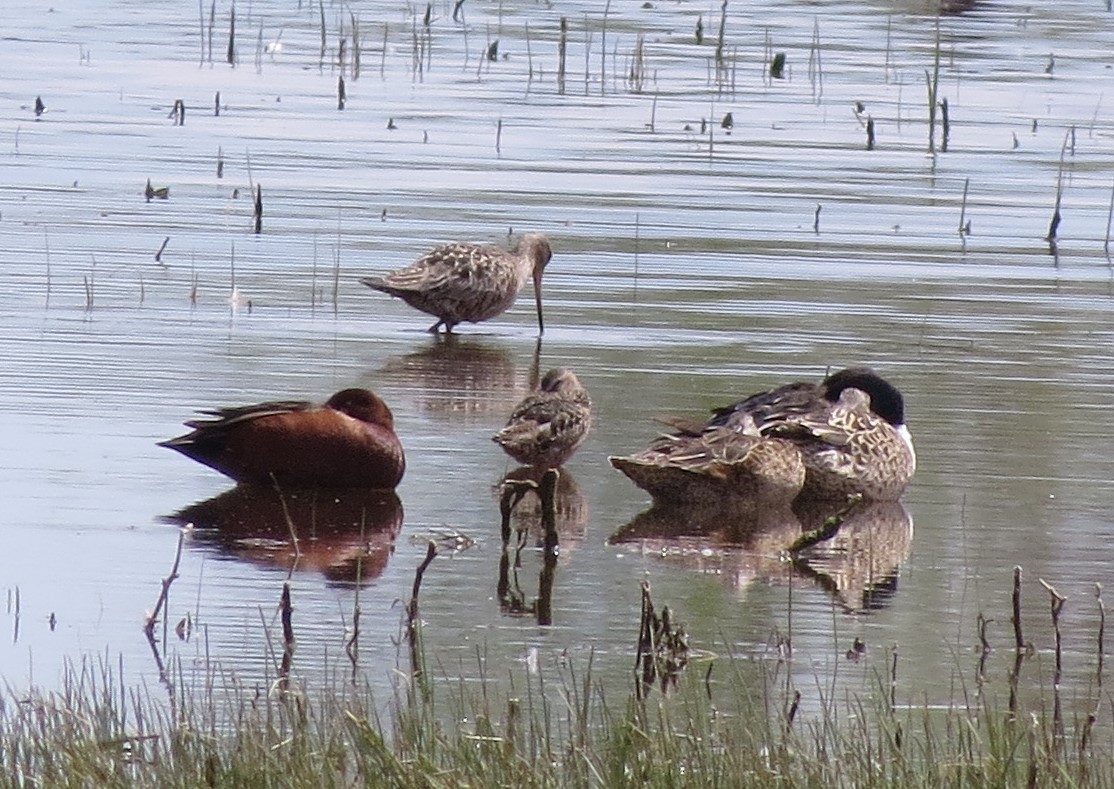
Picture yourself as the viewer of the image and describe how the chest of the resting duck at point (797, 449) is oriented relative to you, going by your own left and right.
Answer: facing to the right of the viewer

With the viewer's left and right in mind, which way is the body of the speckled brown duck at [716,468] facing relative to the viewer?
facing to the right of the viewer

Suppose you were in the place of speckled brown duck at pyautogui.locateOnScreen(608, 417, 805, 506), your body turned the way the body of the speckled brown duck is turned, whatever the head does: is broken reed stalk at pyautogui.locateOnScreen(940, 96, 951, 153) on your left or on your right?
on your left

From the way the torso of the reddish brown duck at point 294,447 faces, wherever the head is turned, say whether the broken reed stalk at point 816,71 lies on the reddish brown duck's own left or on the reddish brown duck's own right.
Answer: on the reddish brown duck's own left

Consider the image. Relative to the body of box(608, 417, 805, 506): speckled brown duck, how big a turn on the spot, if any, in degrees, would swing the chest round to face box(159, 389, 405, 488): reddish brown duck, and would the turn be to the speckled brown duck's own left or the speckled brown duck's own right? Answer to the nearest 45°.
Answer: approximately 180°

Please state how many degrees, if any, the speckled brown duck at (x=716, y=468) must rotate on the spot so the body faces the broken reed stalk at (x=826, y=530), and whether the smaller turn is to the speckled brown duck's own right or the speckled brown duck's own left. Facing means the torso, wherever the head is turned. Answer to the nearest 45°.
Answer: approximately 45° to the speckled brown duck's own right

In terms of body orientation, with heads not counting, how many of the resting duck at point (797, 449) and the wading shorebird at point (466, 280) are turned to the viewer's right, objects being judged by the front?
2

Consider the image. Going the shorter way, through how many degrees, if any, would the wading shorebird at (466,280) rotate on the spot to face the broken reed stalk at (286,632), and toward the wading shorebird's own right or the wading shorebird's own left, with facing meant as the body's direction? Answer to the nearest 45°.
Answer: approximately 90° to the wading shorebird's own right

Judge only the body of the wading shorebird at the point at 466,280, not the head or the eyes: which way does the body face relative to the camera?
to the viewer's right

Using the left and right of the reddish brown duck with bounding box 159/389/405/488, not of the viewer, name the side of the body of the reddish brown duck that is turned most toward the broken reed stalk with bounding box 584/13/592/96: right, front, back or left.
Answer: left

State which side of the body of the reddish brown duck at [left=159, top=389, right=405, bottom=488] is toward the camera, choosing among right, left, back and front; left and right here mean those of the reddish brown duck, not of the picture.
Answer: right

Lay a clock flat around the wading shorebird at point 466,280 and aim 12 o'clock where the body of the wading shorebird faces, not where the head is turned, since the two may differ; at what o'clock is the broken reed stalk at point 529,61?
The broken reed stalk is roughly at 9 o'clock from the wading shorebird.

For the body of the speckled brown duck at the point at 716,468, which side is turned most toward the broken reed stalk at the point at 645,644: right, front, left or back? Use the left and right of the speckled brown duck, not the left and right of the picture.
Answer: right

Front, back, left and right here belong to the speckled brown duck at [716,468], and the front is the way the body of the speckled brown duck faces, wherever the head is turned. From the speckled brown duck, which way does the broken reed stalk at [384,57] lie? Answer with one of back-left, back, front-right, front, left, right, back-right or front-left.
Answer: left

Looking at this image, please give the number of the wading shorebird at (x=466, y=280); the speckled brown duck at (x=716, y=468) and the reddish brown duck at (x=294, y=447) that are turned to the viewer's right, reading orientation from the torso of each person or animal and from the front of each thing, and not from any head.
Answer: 3

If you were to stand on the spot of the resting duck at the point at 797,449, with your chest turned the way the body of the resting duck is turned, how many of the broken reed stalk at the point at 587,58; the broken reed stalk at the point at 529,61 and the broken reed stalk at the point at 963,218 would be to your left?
3

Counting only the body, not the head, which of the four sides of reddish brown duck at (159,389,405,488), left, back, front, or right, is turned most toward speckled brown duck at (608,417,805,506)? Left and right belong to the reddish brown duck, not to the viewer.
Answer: front
